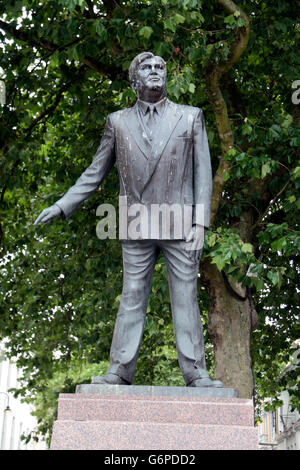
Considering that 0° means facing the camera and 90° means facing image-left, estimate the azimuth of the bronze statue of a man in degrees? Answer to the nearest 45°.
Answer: approximately 0°
